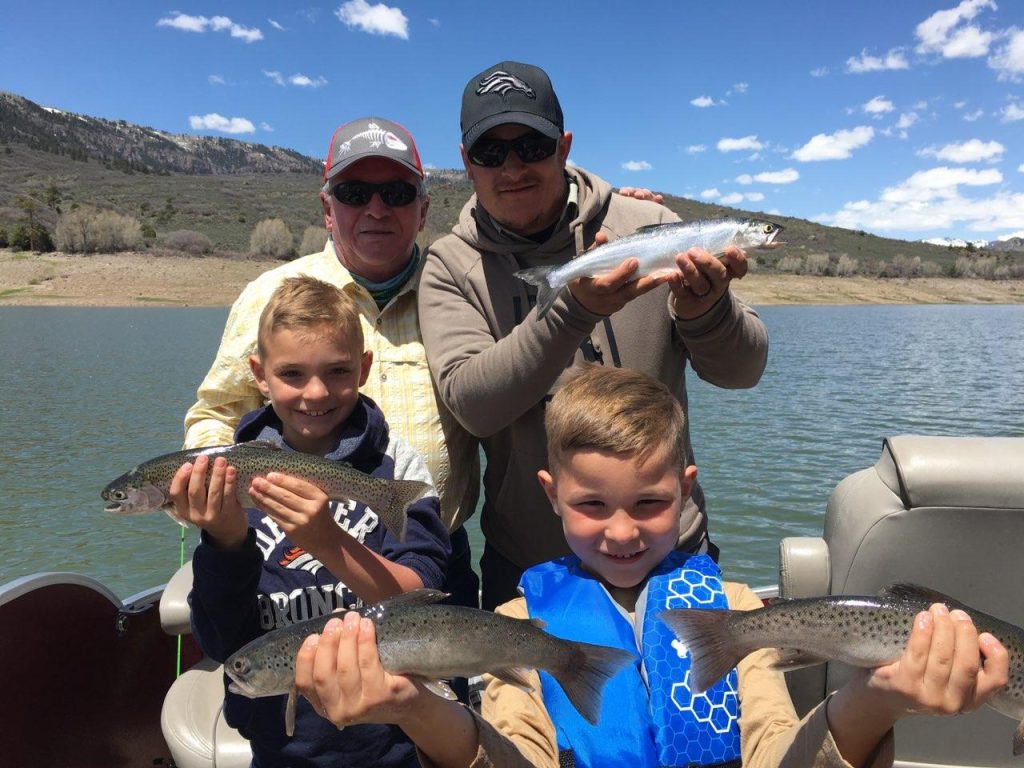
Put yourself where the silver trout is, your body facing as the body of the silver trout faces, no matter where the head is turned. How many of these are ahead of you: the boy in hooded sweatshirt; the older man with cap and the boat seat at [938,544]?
1

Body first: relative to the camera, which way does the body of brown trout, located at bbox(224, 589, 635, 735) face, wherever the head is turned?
to the viewer's left

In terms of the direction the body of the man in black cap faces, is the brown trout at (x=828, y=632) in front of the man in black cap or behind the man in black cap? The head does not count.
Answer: in front

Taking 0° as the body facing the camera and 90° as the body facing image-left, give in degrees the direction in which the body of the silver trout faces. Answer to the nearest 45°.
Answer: approximately 270°

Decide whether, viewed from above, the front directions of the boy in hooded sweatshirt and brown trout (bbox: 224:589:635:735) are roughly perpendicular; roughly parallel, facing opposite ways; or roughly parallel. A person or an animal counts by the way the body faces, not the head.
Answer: roughly perpendicular

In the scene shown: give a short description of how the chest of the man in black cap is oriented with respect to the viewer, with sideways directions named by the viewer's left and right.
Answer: facing the viewer

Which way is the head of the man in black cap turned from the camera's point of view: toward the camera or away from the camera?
toward the camera

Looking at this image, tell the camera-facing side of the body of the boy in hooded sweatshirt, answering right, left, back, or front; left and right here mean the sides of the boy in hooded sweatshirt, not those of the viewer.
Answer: front

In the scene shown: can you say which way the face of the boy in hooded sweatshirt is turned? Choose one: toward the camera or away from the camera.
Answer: toward the camera

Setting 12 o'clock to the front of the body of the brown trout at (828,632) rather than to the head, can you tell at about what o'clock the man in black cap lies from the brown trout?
The man in black cap is roughly at 7 o'clock from the brown trout.

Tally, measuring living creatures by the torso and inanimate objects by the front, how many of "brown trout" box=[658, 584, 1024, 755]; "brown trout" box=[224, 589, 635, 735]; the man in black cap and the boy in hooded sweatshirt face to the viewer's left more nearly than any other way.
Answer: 1

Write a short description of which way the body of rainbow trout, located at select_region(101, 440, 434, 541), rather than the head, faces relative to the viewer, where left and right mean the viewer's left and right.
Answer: facing to the left of the viewer

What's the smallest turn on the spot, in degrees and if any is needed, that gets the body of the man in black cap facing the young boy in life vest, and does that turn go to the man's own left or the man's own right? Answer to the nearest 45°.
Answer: approximately 45° to the man's own left

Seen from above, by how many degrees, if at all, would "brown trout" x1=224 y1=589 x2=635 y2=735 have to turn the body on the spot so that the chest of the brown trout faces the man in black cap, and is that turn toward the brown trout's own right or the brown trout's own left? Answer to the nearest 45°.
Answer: approximately 90° to the brown trout's own right

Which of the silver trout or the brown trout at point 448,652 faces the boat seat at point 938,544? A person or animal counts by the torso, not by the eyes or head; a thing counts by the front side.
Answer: the silver trout

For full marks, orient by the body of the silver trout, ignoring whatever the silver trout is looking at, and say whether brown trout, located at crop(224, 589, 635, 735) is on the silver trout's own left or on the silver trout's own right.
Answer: on the silver trout's own right

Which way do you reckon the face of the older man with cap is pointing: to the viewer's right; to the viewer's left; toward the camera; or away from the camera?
toward the camera
